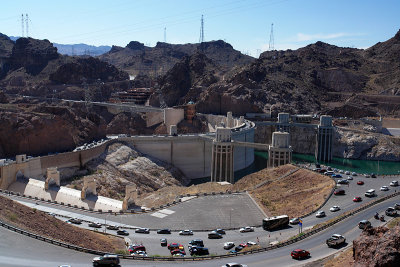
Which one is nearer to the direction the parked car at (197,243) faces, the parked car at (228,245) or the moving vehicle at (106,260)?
the moving vehicle

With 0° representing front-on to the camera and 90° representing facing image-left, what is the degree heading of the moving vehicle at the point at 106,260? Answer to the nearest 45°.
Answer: approximately 90°

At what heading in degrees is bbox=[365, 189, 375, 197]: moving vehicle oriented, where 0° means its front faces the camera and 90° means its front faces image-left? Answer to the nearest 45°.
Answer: approximately 45°

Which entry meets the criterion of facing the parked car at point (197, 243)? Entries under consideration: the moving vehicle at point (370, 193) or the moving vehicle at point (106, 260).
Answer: the moving vehicle at point (370, 193)

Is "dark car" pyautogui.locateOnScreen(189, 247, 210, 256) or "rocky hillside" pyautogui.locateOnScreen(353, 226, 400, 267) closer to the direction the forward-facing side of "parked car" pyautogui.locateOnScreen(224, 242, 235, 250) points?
the dark car

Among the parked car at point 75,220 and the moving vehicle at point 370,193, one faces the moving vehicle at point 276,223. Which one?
the moving vehicle at point 370,193
